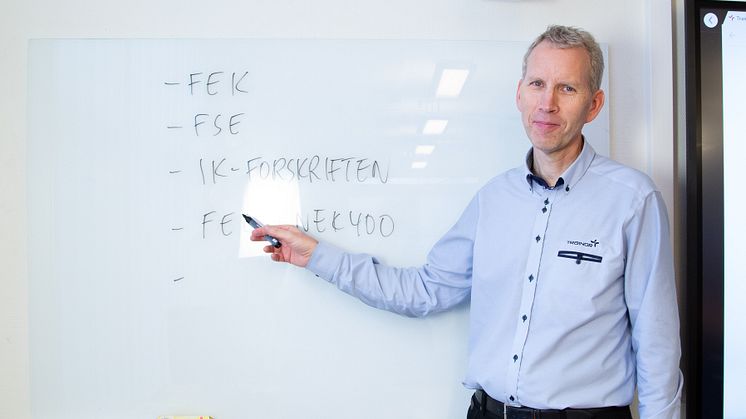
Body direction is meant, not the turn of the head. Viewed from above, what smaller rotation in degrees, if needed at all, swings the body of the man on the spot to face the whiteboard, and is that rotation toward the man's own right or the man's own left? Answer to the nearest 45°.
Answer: approximately 45° to the man's own right

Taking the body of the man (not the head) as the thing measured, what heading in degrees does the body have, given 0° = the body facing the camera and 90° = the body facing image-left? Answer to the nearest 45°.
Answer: approximately 45°

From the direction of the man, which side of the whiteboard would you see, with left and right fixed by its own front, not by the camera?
left
